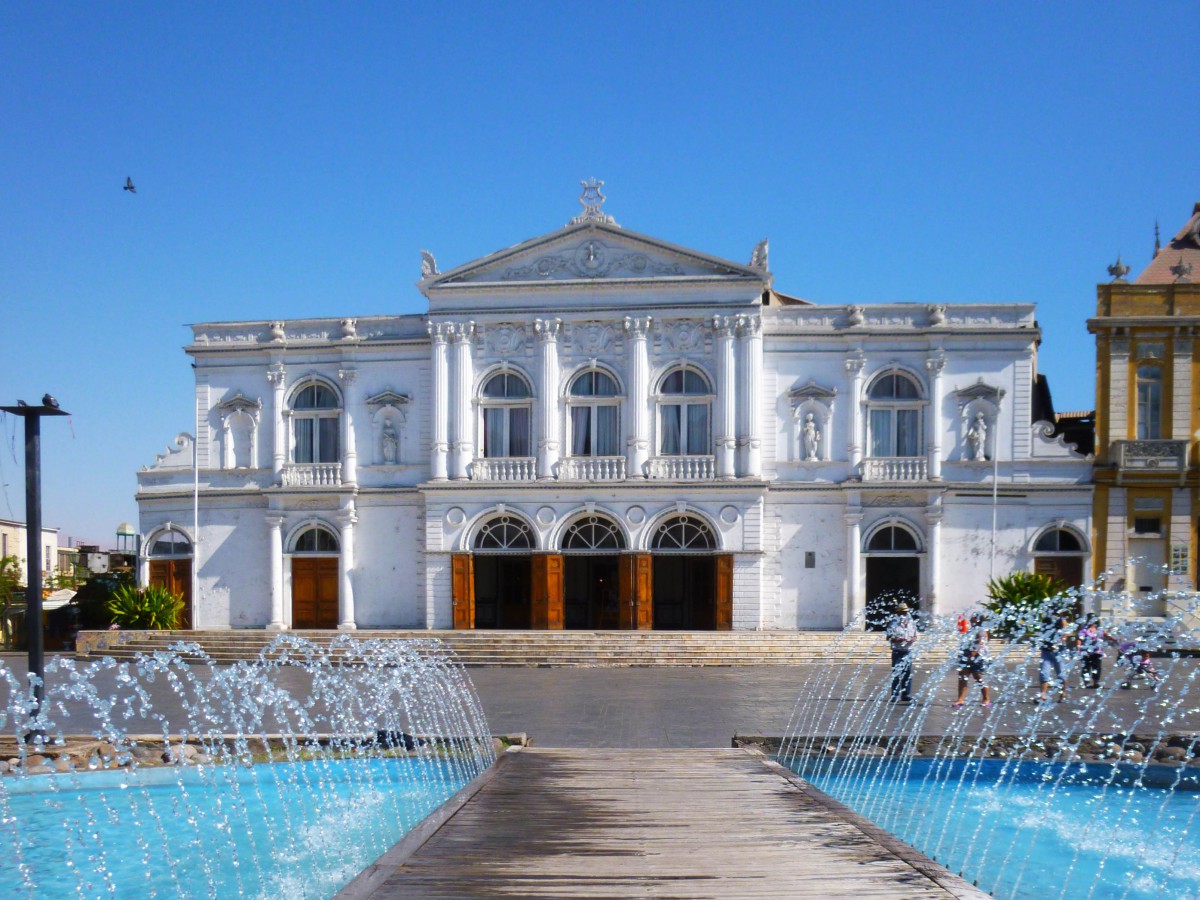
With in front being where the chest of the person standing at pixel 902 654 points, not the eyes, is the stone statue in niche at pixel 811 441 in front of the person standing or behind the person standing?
behind

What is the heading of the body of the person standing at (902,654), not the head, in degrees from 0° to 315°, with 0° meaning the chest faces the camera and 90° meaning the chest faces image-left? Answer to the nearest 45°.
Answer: approximately 0°

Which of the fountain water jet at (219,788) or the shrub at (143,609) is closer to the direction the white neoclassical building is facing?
the fountain water jet

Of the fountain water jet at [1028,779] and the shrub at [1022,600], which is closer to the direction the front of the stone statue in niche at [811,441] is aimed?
the fountain water jet

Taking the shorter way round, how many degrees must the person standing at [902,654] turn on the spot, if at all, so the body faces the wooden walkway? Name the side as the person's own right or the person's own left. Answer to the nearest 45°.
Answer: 0° — they already face it

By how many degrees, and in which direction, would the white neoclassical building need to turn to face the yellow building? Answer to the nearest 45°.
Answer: approximately 90° to its left

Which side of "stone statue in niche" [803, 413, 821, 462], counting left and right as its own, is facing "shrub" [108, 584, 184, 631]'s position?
right

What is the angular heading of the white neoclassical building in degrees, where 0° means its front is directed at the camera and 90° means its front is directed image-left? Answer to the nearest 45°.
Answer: approximately 0°

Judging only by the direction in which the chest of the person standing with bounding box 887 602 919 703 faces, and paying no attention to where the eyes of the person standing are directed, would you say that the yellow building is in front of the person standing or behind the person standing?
behind

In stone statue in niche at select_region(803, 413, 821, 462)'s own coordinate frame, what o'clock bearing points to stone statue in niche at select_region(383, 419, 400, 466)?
stone statue in niche at select_region(383, 419, 400, 466) is roughly at 3 o'clock from stone statue in niche at select_region(803, 413, 821, 462).
